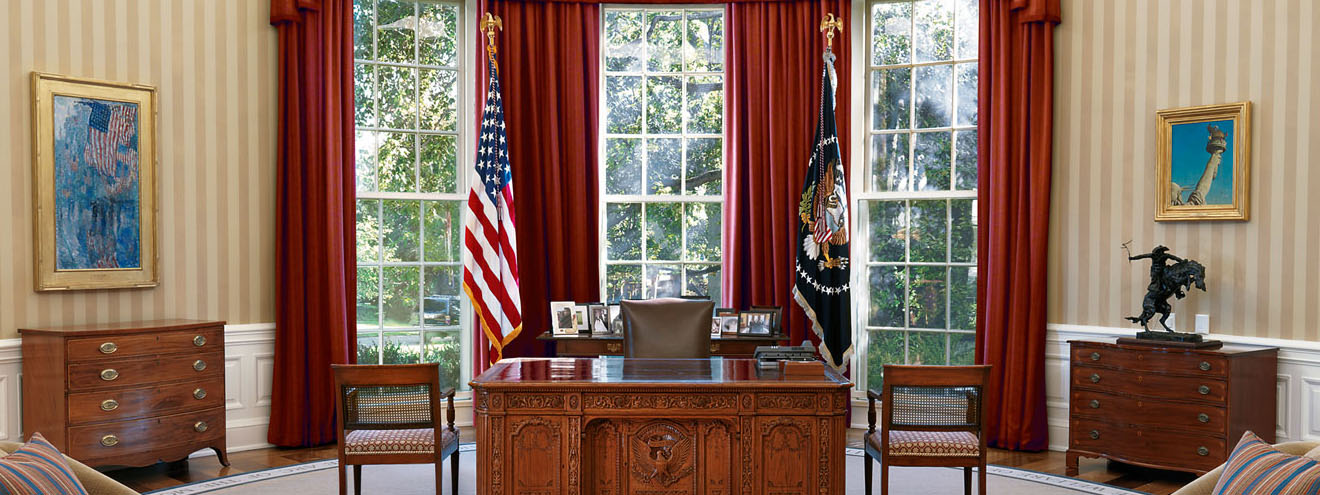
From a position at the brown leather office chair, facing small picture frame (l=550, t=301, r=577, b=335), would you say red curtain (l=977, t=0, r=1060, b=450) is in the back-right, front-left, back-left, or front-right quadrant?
back-right

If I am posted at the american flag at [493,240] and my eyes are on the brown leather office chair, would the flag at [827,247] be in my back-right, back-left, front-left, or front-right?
front-left

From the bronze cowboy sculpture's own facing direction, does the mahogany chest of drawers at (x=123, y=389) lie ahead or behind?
behind

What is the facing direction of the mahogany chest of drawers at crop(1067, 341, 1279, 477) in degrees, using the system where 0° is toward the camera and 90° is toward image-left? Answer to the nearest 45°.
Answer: approximately 45°

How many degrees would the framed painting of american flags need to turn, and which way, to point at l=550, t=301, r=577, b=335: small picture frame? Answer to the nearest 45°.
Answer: approximately 45° to its left

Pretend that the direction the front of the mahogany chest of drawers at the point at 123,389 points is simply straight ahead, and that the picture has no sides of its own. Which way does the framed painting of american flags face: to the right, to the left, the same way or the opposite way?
the same way

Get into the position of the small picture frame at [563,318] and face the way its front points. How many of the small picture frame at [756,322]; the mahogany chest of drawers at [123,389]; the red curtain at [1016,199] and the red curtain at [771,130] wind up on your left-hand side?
3

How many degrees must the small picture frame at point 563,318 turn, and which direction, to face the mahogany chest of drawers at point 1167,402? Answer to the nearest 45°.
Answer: approximately 45° to its left

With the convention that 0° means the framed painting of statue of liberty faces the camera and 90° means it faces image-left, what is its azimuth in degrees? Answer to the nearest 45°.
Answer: approximately 45°

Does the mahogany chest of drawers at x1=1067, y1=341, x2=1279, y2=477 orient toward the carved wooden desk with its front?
yes

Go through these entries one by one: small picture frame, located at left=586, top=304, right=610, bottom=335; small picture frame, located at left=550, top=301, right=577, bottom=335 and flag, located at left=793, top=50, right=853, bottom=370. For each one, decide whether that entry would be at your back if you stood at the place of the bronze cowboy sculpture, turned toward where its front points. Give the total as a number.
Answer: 3

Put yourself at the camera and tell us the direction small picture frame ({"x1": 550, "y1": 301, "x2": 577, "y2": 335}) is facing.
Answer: facing the viewer

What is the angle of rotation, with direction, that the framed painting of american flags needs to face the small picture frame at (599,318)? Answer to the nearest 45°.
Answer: approximately 45° to its left

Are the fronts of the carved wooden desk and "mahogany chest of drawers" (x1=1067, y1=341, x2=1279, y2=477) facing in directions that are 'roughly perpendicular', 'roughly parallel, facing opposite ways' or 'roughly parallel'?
roughly perpendicular

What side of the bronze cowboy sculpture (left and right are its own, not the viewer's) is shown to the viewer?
right

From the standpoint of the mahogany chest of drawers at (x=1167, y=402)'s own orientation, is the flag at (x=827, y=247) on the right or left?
on its right
